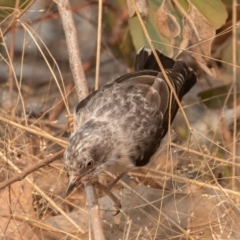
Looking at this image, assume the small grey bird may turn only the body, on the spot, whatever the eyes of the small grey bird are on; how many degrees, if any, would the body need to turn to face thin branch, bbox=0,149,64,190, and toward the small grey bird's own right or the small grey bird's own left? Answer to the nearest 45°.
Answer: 0° — it already faces it

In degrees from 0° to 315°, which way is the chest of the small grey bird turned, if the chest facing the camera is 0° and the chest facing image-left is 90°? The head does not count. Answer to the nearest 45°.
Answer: approximately 45°
